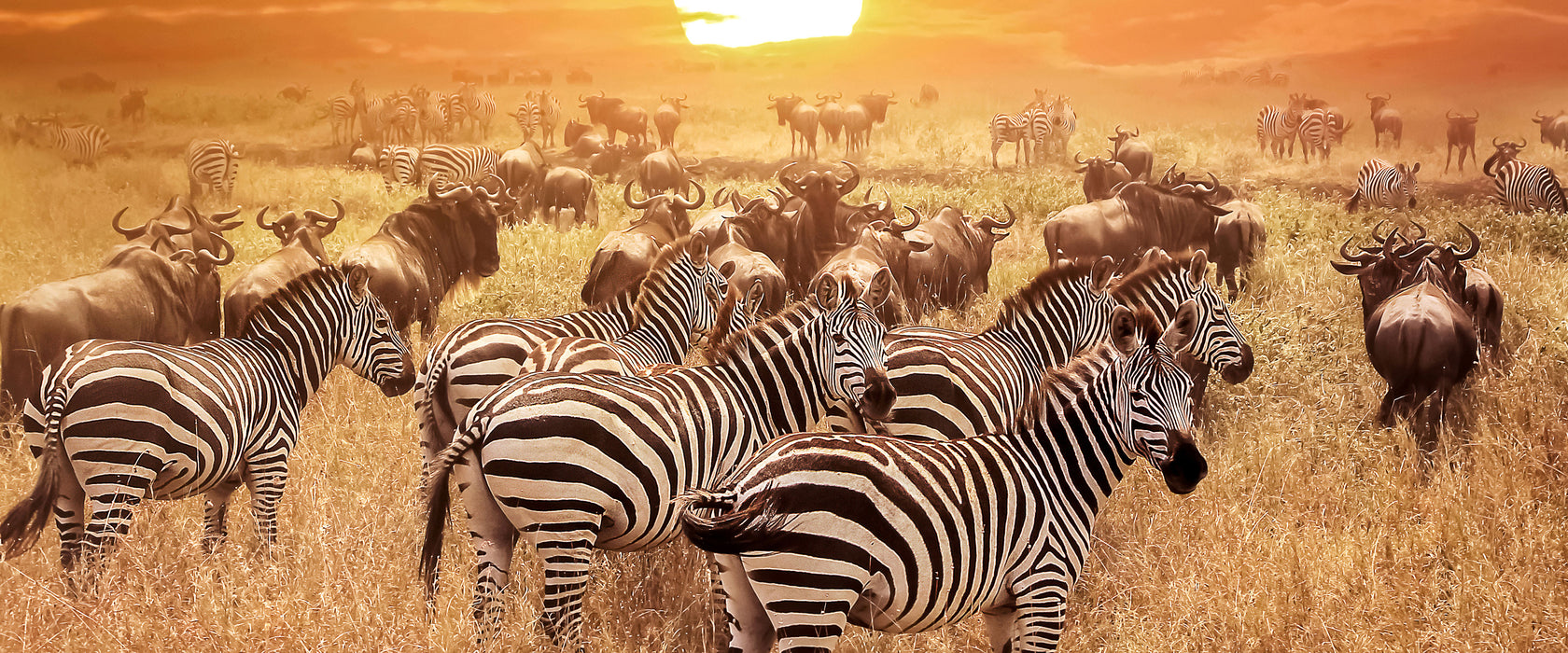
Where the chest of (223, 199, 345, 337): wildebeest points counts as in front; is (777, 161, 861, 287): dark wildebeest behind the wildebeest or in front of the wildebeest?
in front

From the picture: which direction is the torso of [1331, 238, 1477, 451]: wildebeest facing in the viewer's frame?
away from the camera

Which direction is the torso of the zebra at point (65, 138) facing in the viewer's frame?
to the viewer's left

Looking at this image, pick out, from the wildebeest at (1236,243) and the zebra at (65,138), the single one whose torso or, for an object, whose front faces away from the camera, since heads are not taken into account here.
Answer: the wildebeest

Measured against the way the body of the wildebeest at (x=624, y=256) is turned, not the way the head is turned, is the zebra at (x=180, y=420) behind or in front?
behind

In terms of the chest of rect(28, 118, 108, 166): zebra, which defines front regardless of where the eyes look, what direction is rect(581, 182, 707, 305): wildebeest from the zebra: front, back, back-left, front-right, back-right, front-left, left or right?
back-left

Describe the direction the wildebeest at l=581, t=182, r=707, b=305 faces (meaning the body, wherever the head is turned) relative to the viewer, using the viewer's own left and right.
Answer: facing away from the viewer and to the right of the viewer

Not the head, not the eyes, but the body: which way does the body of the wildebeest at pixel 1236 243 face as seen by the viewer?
away from the camera
